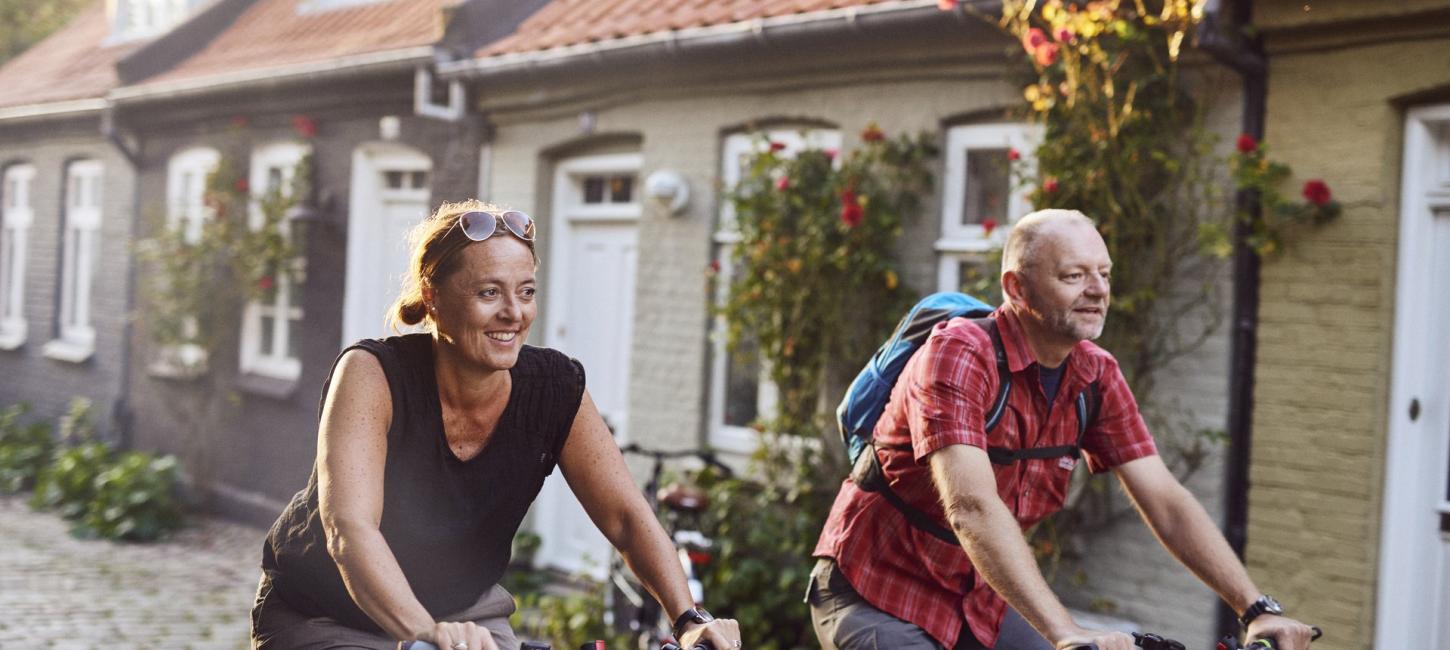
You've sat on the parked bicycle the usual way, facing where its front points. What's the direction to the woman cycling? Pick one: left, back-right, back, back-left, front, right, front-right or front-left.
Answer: back-left

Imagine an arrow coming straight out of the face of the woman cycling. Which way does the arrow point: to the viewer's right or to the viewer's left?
to the viewer's right

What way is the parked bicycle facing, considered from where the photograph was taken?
facing away from the viewer and to the left of the viewer

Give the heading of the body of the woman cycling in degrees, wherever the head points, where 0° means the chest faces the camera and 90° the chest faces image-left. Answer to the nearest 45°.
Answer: approximately 315°

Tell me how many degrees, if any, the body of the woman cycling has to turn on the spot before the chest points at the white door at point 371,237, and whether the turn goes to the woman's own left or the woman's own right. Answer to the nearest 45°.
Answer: approximately 135° to the woman's own left

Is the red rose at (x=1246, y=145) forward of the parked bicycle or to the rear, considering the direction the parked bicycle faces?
to the rear

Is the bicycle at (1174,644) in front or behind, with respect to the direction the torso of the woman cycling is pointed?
in front

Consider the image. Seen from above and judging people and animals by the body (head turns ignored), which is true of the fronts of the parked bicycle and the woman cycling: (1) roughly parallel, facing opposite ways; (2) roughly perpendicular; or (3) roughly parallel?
roughly parallel, facing opposite ways

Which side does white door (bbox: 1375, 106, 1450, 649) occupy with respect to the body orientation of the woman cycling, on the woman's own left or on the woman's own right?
on the woman's own left

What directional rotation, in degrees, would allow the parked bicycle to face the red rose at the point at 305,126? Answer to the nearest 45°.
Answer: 0° — it already faces it

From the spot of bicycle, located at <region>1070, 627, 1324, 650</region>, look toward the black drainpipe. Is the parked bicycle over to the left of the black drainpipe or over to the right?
left

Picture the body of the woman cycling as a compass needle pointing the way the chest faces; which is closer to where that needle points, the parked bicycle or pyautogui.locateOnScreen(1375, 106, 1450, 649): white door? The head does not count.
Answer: the white door
